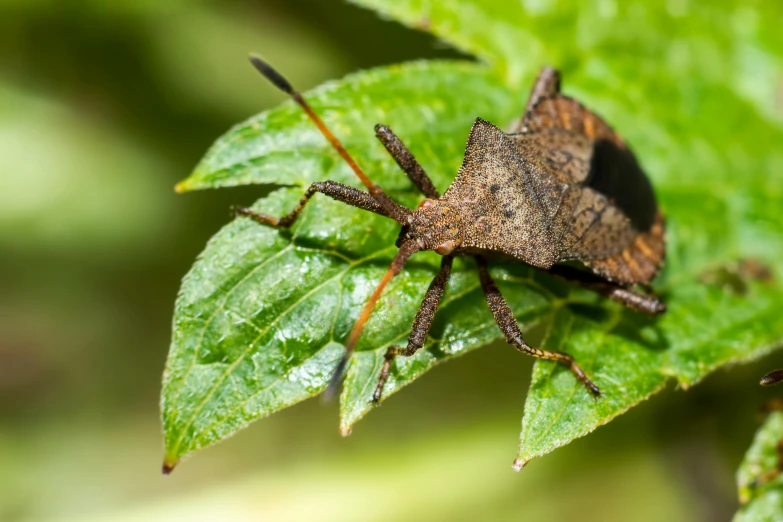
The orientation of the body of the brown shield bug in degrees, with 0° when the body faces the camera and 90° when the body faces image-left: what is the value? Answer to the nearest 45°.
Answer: approximately 45°
